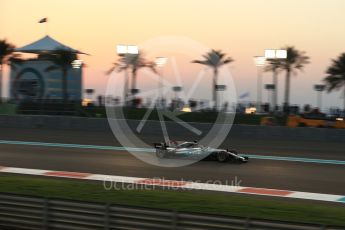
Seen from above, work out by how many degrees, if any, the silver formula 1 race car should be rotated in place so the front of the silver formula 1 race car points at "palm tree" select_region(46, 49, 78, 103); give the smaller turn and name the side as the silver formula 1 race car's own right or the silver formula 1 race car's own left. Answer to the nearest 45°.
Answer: approximately 135° to the silver formula 1 race car's own left

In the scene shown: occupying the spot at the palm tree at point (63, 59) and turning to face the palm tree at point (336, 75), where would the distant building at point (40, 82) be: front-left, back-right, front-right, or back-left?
back-left

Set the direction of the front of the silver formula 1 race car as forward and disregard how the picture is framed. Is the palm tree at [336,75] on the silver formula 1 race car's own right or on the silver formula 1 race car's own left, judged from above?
on the silver formula 1 race car's own left

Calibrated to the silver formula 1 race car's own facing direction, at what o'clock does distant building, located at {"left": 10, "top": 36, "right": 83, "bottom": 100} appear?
The distant building is roughly at 8 o'clock from the silver formula 1 race car.

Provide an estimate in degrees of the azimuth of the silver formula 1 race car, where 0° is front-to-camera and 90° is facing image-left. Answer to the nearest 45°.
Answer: approximately 270°

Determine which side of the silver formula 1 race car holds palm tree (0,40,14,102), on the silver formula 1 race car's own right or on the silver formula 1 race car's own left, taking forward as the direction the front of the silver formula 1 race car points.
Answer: on the silver formula 1 race car's own left

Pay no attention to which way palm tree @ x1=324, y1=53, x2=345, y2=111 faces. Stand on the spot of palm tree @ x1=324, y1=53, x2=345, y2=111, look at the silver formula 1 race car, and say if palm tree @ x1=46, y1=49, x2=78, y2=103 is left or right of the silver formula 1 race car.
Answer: right

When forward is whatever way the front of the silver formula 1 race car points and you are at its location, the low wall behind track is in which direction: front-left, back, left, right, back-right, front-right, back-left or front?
left
